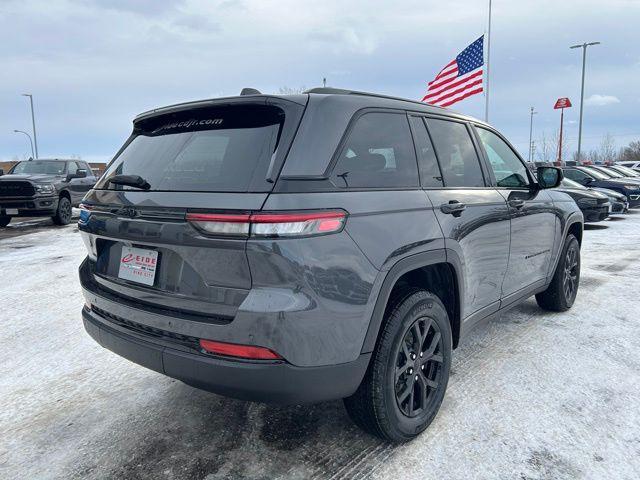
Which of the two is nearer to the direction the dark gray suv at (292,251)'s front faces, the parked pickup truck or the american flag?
the american flag

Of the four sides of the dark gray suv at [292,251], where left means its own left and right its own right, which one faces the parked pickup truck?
left

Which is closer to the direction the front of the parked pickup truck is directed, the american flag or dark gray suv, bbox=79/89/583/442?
the dark gray suv

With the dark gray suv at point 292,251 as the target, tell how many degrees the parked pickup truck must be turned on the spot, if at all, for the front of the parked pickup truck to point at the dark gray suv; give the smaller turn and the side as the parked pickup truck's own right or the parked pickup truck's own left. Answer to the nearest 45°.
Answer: approximately 45° to the parked pickup truck's own left

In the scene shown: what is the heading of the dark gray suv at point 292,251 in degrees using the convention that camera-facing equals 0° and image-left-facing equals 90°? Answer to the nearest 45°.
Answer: approximately 225°

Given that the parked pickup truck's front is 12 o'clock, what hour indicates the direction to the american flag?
The american flag is roughly at 8 o'clock from the parked pickup truck.

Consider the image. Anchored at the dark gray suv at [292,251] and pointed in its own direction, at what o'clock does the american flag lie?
The american flag is roughly at 11 o'clock from the dark gray suv.
